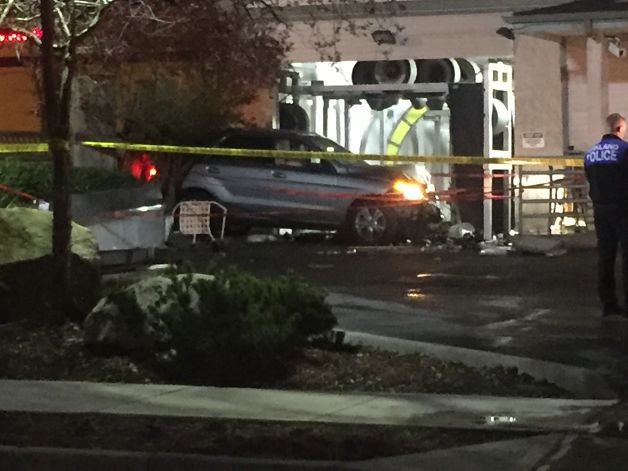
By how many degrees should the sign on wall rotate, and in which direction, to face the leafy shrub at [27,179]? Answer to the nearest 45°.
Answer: approximately 45° to its right

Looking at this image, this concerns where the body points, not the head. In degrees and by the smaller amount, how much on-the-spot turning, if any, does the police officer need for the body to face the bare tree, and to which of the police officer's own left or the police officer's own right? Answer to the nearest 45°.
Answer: approximately 135° to the police officer's own left

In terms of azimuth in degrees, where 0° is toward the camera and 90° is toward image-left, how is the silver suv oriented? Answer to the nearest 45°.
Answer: approximately 315°

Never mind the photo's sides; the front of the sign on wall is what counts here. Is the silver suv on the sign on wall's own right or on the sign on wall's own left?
on the sign on wall's own right

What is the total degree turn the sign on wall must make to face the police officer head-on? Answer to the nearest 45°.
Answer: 0° — it already faces them

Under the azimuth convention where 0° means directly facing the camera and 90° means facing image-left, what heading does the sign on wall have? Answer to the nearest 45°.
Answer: approximately 0°

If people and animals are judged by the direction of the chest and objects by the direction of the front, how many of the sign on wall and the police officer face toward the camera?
1

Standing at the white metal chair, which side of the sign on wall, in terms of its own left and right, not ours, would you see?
right

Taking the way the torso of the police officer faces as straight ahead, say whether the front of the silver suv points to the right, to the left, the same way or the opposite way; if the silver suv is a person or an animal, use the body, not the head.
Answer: to the right

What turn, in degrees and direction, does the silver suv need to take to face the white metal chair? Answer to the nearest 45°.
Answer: approximately 135° to its right

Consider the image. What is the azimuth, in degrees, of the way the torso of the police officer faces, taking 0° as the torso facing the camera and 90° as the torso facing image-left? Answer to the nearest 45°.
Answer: approximately 225°
